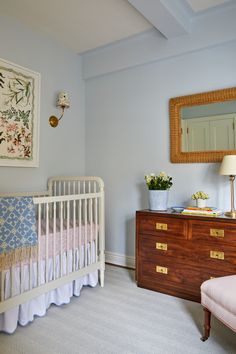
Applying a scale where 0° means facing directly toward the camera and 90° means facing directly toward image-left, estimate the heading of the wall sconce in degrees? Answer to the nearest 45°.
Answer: approximately 315°

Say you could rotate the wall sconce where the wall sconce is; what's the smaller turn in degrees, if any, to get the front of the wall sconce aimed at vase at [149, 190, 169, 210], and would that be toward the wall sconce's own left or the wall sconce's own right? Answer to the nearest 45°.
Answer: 0° — it already faces it

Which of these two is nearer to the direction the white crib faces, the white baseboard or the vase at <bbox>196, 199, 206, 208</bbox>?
the vase

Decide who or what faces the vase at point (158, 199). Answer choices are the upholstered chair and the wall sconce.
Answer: the wall sconce

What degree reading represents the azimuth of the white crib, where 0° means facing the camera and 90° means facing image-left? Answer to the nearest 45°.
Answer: approximately 315°

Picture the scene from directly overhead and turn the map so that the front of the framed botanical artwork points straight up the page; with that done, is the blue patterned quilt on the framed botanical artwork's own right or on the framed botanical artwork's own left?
on the framed botanical artwork's own right
